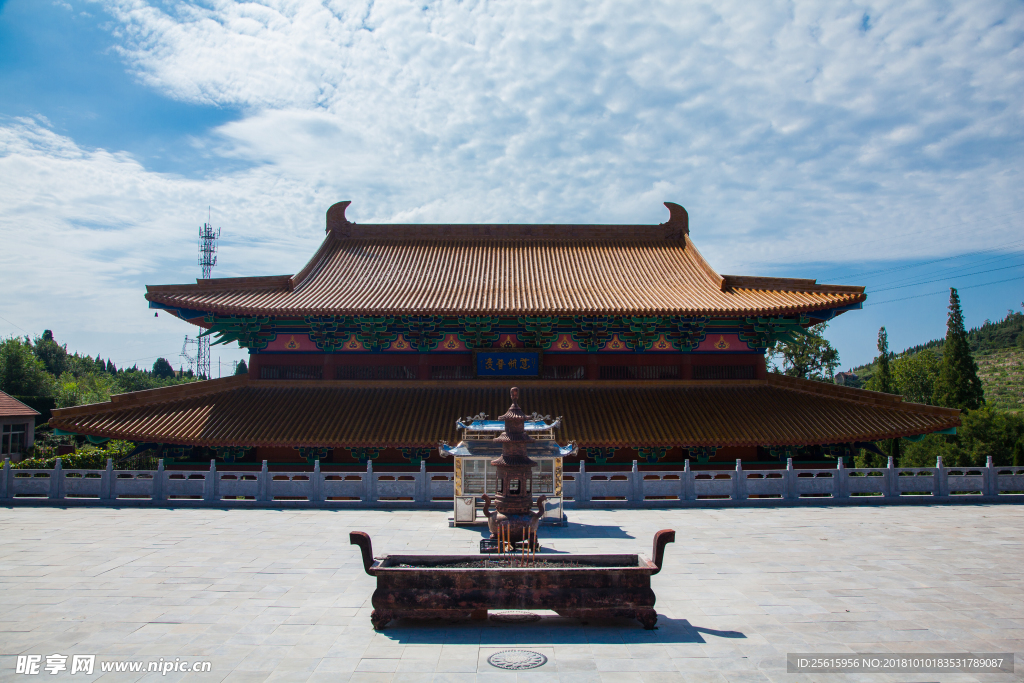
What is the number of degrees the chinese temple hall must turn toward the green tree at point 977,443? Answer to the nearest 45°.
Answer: approximately 135° to its left

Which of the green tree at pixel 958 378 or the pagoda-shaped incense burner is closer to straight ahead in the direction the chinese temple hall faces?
the pagoda-shaped incense burner

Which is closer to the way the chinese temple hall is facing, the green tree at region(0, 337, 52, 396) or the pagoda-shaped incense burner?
the pagoda-shaped incense burner

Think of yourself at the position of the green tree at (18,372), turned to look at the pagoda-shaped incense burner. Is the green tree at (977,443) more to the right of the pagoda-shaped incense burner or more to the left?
left

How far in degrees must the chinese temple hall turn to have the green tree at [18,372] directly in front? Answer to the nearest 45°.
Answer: approximately 135° to its right

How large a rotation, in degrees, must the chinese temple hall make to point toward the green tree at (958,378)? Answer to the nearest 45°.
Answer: approximately 135° to its left

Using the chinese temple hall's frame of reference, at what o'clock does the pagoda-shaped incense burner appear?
The pagoda-shaped incense burner is roughly at 12 o'clock from the chinese temple hall.

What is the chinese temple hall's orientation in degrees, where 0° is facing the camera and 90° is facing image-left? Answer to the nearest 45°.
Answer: approximately 0°

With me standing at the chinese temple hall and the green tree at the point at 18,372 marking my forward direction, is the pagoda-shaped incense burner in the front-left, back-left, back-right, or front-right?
back-left
